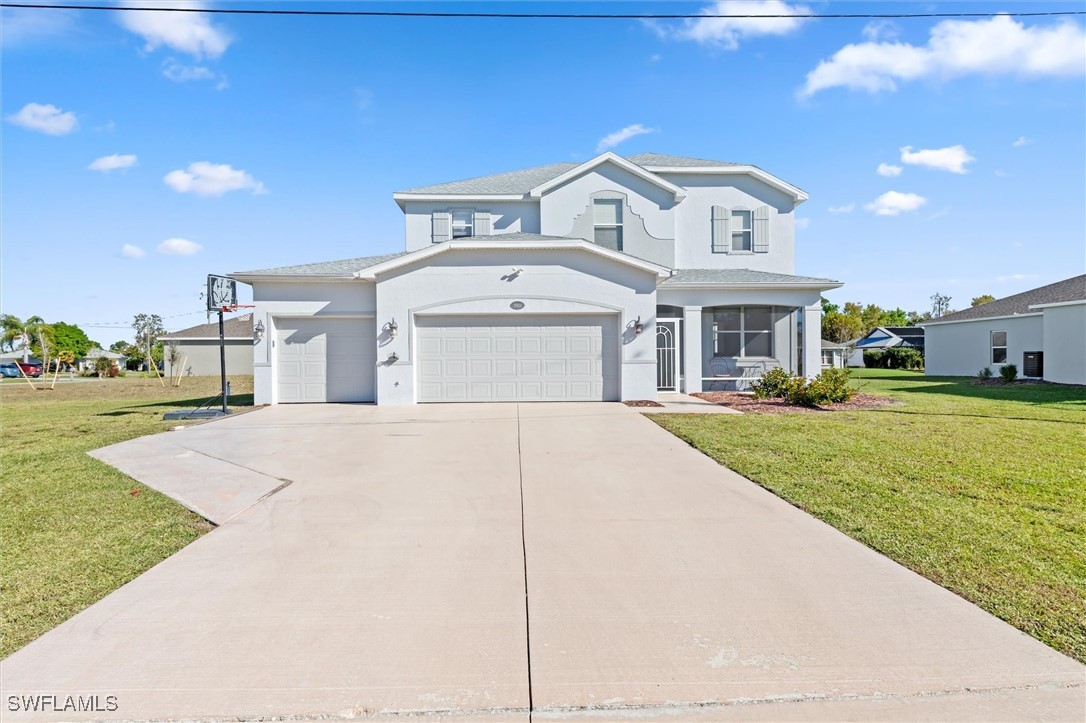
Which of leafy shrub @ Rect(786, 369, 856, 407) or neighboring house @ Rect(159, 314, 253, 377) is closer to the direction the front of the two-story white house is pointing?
the leafy shrub

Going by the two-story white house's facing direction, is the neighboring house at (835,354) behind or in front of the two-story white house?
behind

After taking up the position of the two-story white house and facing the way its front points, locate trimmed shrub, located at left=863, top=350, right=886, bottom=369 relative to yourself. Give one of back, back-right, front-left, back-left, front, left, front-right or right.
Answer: back-left

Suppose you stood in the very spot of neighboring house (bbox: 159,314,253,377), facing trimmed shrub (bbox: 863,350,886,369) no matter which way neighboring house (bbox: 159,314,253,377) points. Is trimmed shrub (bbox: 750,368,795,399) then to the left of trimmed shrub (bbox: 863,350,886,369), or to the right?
right

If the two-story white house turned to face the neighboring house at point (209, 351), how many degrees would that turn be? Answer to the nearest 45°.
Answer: approximately 135° to its right

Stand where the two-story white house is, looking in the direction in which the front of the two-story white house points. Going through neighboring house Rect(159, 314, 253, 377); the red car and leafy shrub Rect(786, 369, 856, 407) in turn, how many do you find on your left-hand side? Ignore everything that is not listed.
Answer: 1

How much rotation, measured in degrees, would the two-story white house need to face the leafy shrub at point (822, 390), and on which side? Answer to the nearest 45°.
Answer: approximately 90° to its left

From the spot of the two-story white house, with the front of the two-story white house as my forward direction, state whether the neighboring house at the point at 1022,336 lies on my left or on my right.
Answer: on my left

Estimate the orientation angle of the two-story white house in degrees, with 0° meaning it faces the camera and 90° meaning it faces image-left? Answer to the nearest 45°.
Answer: approximately 0°

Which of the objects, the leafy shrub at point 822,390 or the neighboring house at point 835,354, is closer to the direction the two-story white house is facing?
the leafy shrub
